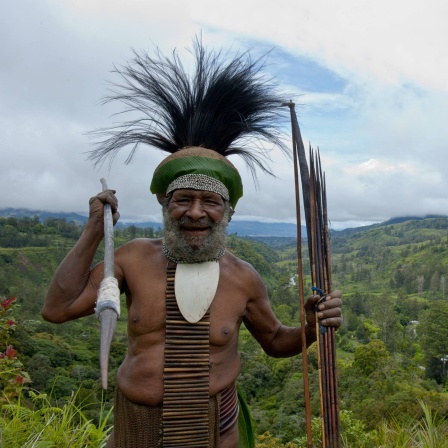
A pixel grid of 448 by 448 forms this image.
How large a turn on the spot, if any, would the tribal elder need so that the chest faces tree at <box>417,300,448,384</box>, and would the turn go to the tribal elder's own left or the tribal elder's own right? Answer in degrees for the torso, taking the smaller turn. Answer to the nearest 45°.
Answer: approximately 135° to the tribal elder's own left

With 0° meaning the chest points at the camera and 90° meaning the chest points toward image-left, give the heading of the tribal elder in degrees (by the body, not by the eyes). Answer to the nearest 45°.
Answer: approximately 0°
